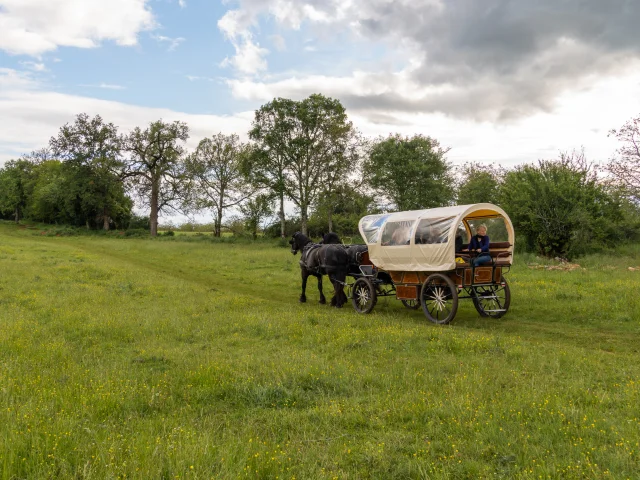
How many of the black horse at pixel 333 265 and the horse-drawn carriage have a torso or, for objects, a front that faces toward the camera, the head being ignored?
0

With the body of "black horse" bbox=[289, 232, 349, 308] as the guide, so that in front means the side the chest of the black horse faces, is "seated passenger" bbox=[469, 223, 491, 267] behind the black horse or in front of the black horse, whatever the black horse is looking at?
behind
